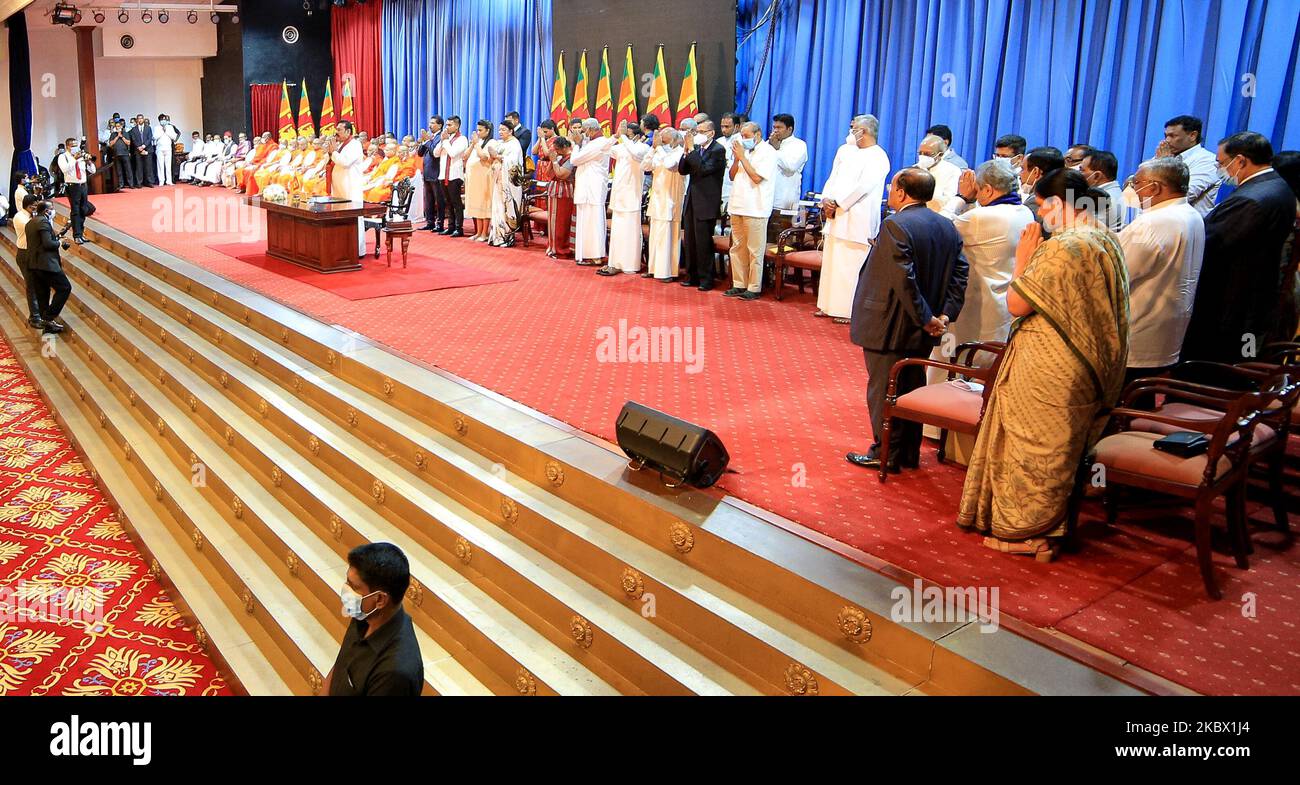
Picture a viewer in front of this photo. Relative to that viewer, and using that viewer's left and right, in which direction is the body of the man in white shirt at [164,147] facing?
facing the viewer

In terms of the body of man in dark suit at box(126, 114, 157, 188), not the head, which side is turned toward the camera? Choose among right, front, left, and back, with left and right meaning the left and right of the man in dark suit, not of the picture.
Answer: front

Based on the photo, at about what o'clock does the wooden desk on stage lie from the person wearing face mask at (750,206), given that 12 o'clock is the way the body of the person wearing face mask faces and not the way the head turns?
The wooden desk on stage is roughly at 2 o'clock from the person wearing face mask.

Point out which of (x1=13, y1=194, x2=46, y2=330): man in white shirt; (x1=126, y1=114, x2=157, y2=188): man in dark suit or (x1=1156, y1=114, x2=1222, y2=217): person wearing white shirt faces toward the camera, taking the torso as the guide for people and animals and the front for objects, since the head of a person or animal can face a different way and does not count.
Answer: the man in dark suit

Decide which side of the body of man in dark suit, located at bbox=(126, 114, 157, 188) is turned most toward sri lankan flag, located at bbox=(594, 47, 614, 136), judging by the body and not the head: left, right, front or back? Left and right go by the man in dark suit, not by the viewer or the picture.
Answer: front

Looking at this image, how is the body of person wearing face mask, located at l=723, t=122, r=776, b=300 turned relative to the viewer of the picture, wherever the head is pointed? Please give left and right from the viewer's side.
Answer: facing the viewer and to the left of the viewer

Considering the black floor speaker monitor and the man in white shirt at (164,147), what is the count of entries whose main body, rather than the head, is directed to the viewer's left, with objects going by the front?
0

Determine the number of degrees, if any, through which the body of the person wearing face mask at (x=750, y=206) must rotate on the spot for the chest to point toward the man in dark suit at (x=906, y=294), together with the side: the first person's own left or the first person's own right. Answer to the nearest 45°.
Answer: approximately 45° to the first person's own left

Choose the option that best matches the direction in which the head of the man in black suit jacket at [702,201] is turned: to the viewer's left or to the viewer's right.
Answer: to the viewer's left

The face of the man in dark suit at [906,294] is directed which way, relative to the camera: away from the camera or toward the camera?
away from the camera

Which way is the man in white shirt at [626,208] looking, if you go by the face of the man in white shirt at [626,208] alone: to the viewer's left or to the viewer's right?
to the viewer's left

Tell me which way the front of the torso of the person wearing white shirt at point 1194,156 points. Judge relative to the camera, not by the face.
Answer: to the viewer's left
